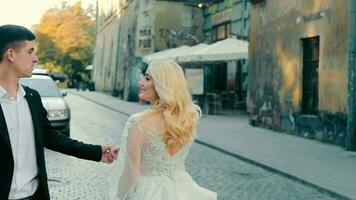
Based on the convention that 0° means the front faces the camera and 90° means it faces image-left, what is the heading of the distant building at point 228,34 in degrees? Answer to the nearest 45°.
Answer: approximately 45°

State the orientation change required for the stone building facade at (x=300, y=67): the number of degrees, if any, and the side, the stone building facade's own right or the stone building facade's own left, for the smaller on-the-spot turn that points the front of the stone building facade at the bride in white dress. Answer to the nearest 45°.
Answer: approximately 45° to the stone building facade's own left

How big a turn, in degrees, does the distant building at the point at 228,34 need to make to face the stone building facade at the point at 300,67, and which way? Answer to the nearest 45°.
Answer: approximately 45° to its left

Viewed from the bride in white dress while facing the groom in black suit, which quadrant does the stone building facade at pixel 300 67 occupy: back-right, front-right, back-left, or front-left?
back-right

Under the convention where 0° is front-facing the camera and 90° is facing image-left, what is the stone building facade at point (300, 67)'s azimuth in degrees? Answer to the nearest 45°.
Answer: approximately 45°

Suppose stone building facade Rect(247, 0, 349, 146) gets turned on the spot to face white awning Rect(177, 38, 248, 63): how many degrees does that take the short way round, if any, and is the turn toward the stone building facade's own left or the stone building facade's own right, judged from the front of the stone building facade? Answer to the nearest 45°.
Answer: approximately 90° to the stone building facade's own right

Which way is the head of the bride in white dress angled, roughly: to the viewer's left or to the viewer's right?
to the viewer's left

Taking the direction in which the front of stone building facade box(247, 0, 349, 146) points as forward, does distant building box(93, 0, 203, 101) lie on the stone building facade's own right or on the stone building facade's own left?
on the stone building facade's own right

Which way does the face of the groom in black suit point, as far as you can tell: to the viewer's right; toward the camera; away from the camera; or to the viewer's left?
to the viewer's right
